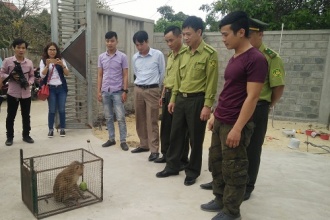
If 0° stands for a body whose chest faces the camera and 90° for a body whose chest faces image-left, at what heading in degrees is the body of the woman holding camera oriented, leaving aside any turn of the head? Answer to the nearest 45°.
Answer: approximately 0°

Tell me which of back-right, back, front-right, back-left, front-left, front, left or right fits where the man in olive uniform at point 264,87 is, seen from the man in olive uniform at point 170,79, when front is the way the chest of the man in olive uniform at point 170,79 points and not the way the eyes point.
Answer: left

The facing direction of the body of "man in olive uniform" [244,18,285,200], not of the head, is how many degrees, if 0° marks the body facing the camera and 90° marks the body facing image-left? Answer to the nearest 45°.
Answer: approximately 90°

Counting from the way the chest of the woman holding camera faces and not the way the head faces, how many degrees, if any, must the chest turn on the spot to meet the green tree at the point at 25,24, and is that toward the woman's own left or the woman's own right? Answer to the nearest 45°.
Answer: approximately 180°

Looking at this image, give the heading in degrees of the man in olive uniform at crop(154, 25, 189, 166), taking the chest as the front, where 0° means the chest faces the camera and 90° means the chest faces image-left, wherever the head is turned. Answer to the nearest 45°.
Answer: approximately 45°

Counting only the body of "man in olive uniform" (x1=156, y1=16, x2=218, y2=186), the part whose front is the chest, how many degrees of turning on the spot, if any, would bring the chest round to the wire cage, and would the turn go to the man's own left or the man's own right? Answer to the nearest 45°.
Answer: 0° — they already face it

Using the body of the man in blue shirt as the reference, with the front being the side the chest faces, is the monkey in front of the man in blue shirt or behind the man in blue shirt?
in front

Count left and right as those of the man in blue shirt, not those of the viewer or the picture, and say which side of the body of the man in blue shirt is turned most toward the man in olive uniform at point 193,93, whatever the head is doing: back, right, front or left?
left

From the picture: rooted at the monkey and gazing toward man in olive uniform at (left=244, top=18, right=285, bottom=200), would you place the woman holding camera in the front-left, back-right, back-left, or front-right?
back-left
